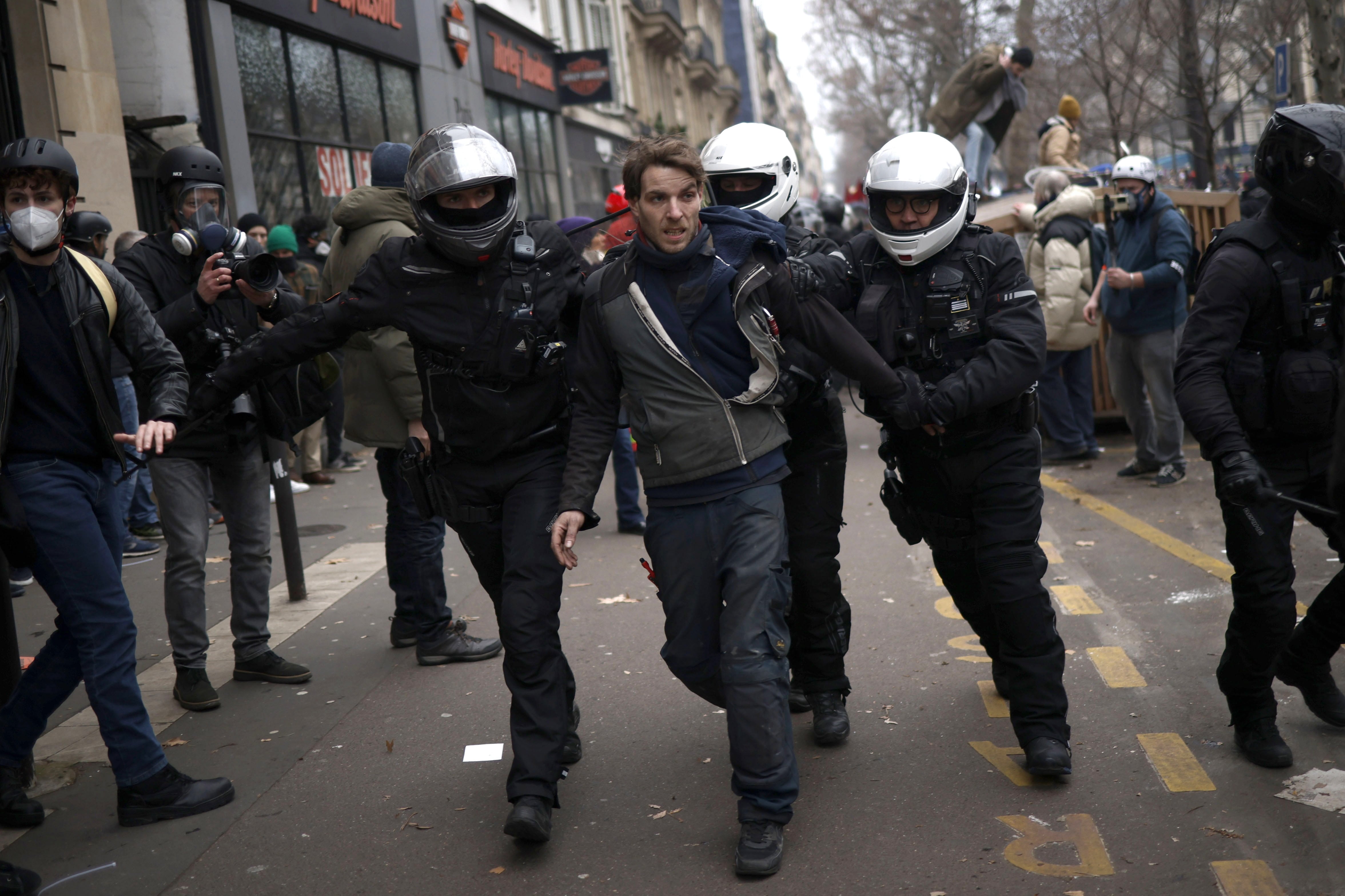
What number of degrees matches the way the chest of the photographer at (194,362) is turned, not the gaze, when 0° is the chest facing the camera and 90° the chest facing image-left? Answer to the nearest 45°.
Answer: approximately 315°

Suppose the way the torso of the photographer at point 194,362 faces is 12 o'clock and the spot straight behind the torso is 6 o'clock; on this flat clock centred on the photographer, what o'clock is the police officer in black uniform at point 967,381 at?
The police officer in black uniform is roughly at 12 o'clock from the photographer.

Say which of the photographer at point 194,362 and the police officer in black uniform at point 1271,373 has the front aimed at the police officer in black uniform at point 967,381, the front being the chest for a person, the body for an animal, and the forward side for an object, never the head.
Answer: the photographer

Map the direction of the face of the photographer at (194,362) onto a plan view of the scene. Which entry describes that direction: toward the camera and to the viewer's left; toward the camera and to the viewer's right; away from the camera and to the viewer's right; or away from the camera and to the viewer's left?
toward the camera and to the viewer's right

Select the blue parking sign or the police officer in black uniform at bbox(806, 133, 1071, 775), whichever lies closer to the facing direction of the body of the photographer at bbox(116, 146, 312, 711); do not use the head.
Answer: the police officer in black uniform

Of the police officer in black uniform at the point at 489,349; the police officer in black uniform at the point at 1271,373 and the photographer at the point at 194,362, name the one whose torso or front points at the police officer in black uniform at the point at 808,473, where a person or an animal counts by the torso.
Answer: the photographer

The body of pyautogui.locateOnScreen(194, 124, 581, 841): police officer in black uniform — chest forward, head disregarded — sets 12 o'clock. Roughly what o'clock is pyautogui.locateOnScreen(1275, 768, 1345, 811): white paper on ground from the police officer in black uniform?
The white paper on ground is roughly at 10 o'clock from the police officer in black uniform.

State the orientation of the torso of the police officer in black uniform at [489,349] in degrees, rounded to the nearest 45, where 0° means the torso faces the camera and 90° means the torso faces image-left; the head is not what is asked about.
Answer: approximately 0°

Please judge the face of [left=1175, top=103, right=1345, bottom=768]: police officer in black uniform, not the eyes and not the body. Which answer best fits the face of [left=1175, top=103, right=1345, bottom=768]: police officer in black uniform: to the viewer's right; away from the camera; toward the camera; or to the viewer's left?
to the viewer's left

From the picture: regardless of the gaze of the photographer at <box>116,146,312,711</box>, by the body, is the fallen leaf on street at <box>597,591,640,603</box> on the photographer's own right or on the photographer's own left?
on the photographer's own left
